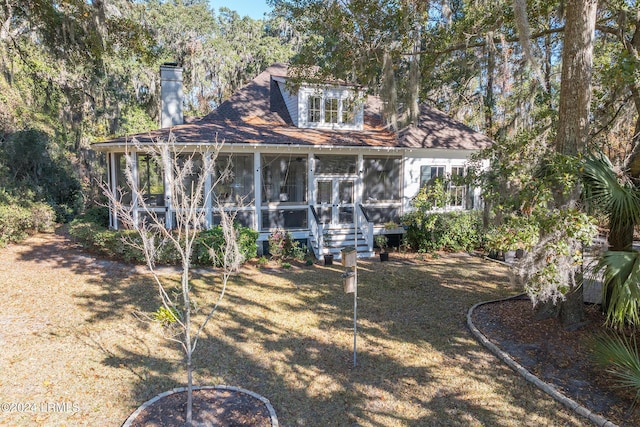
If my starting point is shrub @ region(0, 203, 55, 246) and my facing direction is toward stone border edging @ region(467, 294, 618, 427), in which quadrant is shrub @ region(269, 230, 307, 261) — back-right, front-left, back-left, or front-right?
front-left

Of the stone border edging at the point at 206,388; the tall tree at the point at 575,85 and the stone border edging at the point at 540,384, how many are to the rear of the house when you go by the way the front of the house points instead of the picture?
0

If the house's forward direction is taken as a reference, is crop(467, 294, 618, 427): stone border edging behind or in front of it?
in front

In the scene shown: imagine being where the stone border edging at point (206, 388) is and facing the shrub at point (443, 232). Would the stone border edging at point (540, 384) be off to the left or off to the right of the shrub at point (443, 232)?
right

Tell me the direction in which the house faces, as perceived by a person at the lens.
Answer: facing the viewer

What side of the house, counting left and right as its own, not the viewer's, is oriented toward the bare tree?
front

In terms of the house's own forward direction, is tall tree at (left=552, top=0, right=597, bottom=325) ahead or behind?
ahead

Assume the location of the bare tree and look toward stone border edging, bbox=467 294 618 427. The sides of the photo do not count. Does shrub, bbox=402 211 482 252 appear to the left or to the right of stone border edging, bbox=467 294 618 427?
left

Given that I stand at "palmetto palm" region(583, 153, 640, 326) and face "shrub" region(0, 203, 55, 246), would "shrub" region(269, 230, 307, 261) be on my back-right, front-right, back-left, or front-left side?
front-right

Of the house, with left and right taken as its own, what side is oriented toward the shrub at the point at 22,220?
right

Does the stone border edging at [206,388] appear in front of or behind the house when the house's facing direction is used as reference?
in front

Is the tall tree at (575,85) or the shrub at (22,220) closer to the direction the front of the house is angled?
the tall tree
